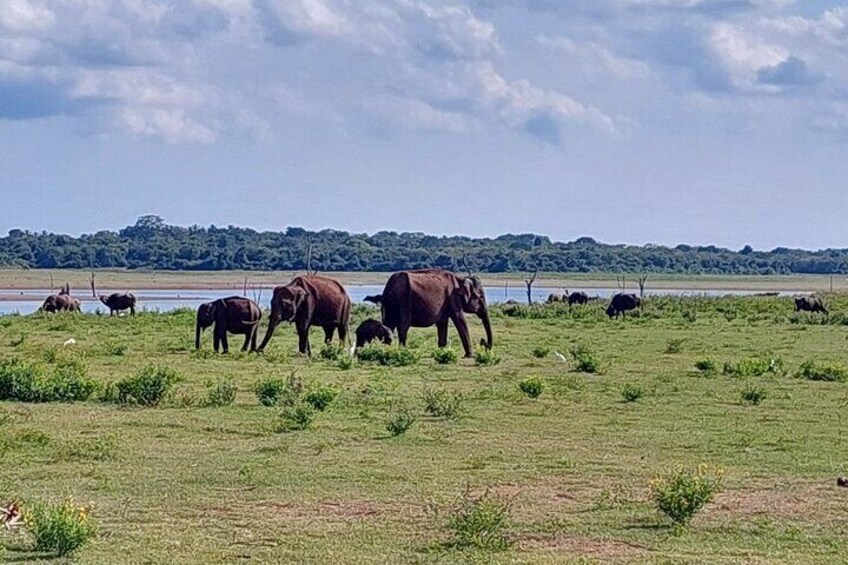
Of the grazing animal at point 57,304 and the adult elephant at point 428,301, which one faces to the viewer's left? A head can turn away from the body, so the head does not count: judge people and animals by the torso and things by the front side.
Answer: the grazing animal

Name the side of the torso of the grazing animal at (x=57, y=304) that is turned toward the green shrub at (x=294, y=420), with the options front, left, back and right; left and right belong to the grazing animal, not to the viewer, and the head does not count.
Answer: left

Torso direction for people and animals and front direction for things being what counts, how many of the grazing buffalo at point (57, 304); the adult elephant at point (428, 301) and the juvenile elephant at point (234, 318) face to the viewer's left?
2

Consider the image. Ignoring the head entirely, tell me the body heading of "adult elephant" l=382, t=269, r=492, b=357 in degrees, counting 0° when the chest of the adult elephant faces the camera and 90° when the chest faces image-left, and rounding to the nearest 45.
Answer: approximately 270°

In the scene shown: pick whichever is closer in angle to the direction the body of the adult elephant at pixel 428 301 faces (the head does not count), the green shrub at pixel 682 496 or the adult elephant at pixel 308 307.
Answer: the green shrub

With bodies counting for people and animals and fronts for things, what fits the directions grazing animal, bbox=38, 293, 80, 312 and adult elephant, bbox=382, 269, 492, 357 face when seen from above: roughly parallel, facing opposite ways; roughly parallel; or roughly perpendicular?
roughly parallel, facing opposite ways

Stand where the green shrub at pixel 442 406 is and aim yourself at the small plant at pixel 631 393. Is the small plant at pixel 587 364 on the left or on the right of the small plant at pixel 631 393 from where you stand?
left

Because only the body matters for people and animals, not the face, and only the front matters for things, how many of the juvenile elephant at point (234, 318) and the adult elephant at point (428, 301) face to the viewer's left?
1

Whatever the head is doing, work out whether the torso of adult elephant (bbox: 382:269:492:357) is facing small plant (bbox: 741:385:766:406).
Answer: no

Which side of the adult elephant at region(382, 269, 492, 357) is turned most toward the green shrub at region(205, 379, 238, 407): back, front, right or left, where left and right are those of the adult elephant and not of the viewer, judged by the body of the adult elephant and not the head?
right

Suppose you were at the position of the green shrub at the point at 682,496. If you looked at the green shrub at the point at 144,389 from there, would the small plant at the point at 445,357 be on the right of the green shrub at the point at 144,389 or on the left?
right

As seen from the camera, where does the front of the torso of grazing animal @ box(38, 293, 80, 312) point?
to the viewer's left

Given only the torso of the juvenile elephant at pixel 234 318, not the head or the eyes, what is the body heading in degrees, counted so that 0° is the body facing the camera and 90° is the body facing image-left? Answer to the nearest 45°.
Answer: approximately 90°

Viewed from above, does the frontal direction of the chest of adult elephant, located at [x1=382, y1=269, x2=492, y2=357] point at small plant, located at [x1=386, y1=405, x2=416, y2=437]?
no

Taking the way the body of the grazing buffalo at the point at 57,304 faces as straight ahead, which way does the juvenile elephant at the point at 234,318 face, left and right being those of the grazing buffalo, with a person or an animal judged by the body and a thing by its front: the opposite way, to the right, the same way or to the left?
the same way

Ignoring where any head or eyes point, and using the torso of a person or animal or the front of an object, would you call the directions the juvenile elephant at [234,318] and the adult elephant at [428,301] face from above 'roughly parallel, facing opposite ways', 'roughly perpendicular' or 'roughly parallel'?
roughly parallel, facing opposite ways

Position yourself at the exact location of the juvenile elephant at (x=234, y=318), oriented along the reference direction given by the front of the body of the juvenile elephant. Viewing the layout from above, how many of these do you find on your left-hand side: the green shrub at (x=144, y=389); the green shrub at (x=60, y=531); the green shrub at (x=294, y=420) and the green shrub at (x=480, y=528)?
4
